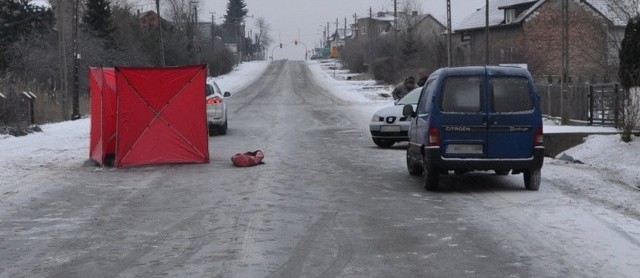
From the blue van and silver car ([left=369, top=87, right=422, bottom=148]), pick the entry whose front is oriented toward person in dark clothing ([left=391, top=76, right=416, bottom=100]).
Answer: the blue van

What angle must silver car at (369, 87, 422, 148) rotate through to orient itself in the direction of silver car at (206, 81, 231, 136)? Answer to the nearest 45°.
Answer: approximately 90° to its right

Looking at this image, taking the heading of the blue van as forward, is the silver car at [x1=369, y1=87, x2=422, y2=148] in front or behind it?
in front

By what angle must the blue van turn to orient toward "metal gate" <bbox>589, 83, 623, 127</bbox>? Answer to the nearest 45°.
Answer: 0° — it already faces it

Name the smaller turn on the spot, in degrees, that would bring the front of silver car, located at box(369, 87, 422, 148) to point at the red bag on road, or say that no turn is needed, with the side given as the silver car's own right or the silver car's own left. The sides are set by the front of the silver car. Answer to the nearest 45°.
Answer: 0° — it already faces it

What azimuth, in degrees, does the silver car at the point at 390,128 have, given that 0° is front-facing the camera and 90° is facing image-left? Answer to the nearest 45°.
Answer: approximately 45°

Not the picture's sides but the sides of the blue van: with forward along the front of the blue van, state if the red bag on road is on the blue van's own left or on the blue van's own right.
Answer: on the blue van's own left

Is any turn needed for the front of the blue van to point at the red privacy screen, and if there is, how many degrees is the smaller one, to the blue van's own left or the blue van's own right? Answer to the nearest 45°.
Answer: approximately 45° to the blue van's own left

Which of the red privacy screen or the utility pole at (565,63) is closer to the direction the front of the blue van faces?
the utility pole

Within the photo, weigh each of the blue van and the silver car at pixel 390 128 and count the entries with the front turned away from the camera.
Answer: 1

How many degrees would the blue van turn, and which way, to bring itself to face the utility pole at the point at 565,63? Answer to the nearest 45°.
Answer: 0° — it already faces it

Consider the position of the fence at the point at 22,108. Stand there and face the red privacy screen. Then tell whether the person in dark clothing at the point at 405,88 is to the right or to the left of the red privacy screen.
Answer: left

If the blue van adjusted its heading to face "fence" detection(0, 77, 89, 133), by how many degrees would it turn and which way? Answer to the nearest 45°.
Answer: approximately 45° to its left

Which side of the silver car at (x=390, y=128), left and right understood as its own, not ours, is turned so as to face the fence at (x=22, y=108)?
right

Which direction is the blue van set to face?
away from the camera

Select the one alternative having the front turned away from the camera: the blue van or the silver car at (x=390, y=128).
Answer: the blue van
